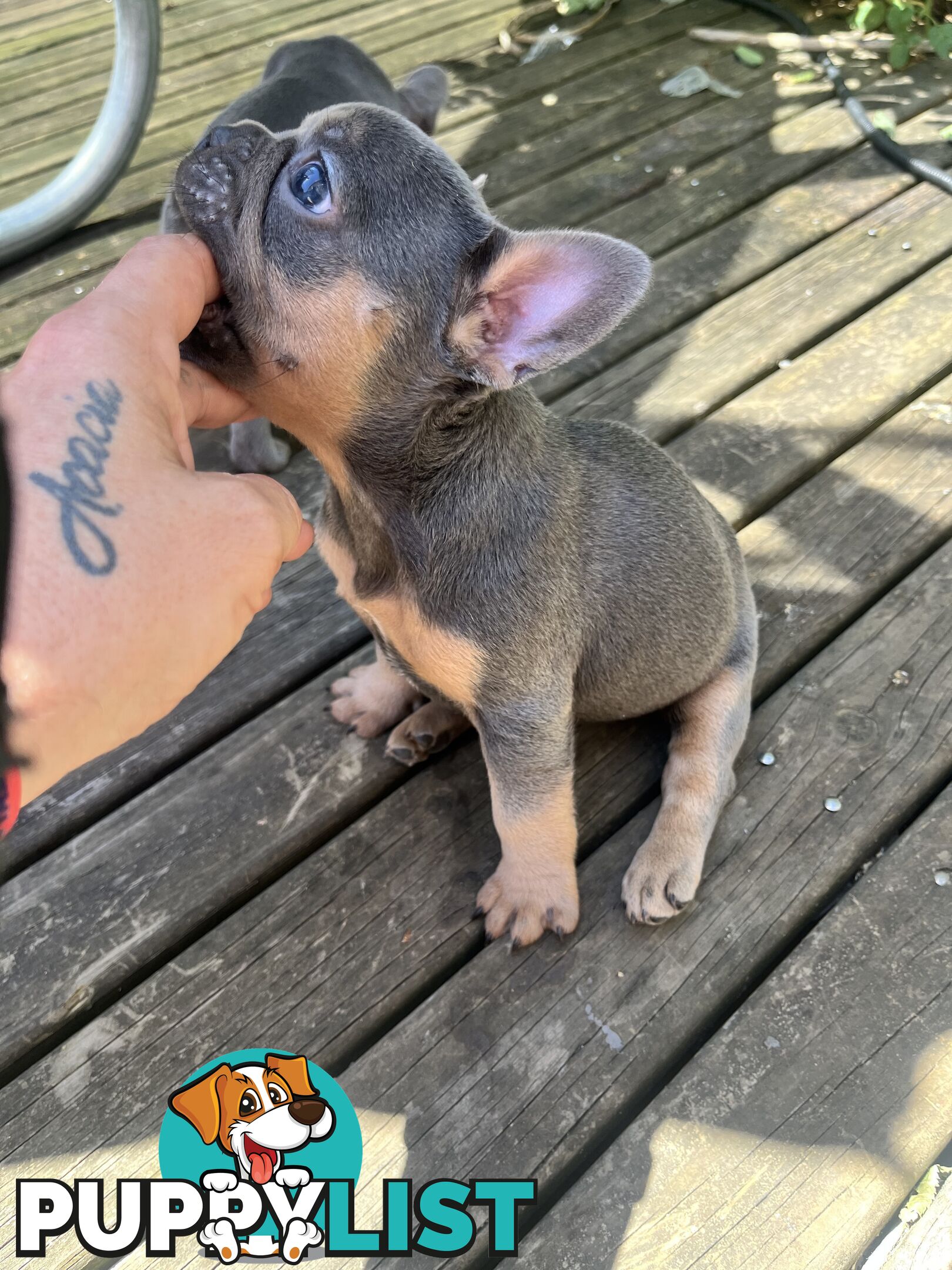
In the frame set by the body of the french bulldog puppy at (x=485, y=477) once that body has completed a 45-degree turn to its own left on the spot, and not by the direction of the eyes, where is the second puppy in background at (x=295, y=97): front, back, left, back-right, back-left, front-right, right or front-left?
back

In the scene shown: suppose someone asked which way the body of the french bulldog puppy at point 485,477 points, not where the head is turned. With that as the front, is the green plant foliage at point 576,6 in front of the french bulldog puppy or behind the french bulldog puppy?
behind

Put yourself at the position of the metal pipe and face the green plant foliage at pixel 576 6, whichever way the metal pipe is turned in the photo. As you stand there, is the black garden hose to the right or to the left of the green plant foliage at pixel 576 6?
right

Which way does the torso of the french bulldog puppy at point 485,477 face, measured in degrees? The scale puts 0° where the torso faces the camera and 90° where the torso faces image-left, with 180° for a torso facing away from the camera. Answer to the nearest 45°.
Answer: approximately 45°

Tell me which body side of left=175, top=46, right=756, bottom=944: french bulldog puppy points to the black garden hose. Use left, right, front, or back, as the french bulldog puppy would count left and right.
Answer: back

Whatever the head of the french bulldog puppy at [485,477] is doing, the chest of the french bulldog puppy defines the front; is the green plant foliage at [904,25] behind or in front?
behind

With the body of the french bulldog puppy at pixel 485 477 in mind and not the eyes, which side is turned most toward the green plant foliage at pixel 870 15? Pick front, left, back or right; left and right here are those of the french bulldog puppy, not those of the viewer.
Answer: back

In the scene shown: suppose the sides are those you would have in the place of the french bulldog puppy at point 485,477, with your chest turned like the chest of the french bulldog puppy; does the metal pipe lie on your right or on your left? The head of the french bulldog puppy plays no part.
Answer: on your right
